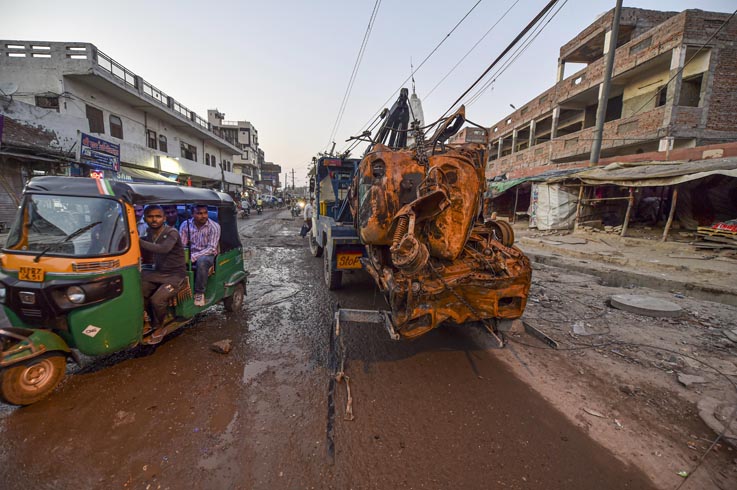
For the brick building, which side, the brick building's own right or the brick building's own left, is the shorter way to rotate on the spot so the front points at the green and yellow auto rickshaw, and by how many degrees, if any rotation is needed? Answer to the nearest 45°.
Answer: approximately 45° to the brick building's own left

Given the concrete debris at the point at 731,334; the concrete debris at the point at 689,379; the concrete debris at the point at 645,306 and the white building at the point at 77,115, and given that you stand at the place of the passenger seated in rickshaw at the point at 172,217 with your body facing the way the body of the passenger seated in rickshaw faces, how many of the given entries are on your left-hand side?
3

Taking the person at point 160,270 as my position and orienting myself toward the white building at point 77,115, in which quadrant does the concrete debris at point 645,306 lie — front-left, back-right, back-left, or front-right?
back-right

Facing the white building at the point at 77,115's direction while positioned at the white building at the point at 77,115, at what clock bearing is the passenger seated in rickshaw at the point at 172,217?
The passenger seated in rickshaw is roughly at 1 o'clock from the white building.

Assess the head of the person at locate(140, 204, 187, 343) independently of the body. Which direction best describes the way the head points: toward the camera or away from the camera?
toward the camera

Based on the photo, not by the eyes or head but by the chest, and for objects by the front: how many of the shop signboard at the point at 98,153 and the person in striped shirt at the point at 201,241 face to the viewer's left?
0

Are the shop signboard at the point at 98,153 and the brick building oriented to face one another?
yes

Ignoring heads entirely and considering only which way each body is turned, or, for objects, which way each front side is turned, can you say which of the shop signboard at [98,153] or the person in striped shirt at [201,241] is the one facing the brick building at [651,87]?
the shop signboard

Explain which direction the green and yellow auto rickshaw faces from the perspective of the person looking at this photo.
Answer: facing the viewer and to the left of the viewer

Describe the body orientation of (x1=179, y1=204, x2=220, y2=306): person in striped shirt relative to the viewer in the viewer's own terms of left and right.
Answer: facing the viewer

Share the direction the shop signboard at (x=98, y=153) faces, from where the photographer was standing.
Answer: facing the viewer and to the right of the viewer

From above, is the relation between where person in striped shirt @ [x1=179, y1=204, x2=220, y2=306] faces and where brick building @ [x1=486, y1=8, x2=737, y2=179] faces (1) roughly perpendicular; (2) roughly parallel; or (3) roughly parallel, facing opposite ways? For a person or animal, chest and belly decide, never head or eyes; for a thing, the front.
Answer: roughly perpendicular

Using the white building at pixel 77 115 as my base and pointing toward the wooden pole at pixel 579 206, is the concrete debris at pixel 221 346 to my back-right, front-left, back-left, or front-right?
front-right

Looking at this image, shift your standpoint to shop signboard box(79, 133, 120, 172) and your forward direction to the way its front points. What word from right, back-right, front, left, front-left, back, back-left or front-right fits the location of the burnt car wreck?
front-right

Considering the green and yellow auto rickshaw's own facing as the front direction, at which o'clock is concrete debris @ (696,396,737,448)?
The concrete debris is roughly at 9 o'clock from the green and yellow auto rickshaw.

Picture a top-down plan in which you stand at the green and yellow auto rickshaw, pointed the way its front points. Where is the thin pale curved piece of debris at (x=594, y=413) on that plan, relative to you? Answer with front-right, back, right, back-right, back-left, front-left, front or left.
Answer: left

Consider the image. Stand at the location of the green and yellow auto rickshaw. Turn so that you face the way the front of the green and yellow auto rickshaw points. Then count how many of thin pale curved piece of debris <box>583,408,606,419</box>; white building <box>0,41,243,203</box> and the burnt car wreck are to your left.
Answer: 2
